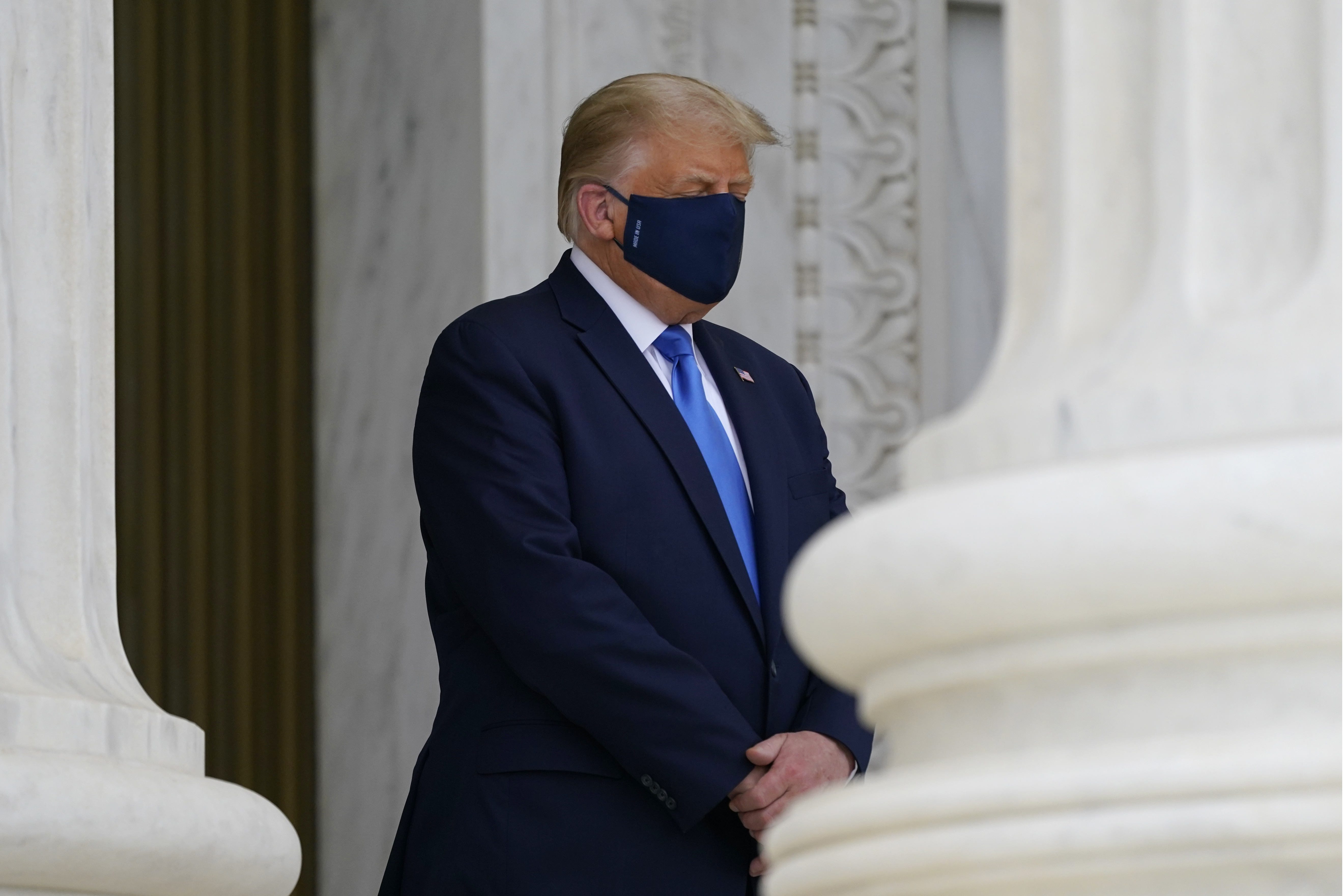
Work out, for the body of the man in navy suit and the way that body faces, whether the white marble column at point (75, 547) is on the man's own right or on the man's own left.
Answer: on the man's own right

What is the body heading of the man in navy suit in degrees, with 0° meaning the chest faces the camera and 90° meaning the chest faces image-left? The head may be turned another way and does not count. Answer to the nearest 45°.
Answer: approximately 315°
